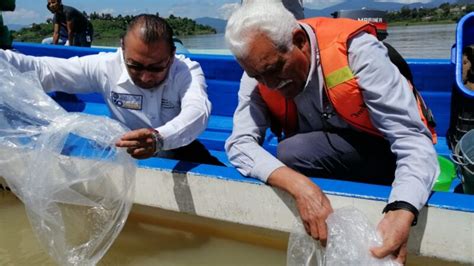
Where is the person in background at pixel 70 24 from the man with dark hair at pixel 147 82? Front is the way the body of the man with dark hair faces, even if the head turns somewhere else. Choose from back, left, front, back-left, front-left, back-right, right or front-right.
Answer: back

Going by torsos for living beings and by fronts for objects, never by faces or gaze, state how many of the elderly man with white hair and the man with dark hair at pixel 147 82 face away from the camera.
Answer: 0

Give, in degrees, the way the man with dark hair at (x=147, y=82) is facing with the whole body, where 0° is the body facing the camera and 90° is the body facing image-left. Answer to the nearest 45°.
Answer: approximately 0°

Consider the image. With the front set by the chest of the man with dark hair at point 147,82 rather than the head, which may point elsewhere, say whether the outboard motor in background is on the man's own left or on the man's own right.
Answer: on the man's own left

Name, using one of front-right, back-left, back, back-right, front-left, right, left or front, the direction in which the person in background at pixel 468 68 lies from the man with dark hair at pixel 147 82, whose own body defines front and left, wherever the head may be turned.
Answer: left

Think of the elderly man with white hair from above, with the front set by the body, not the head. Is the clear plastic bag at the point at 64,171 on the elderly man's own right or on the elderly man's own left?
on the elderly man's own right

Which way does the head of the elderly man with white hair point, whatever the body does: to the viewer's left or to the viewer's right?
to the viewer's left
